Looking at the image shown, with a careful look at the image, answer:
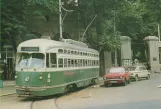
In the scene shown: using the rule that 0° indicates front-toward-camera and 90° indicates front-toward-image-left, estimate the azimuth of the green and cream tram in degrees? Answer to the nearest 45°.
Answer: approximately 45°

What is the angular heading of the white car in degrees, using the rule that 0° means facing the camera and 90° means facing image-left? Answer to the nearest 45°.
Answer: approximately 45°

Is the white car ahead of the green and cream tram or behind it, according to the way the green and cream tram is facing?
behind

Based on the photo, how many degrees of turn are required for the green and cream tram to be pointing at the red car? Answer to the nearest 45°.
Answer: approximately 180°

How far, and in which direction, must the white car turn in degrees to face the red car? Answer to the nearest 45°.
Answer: approximately 45° to its left
